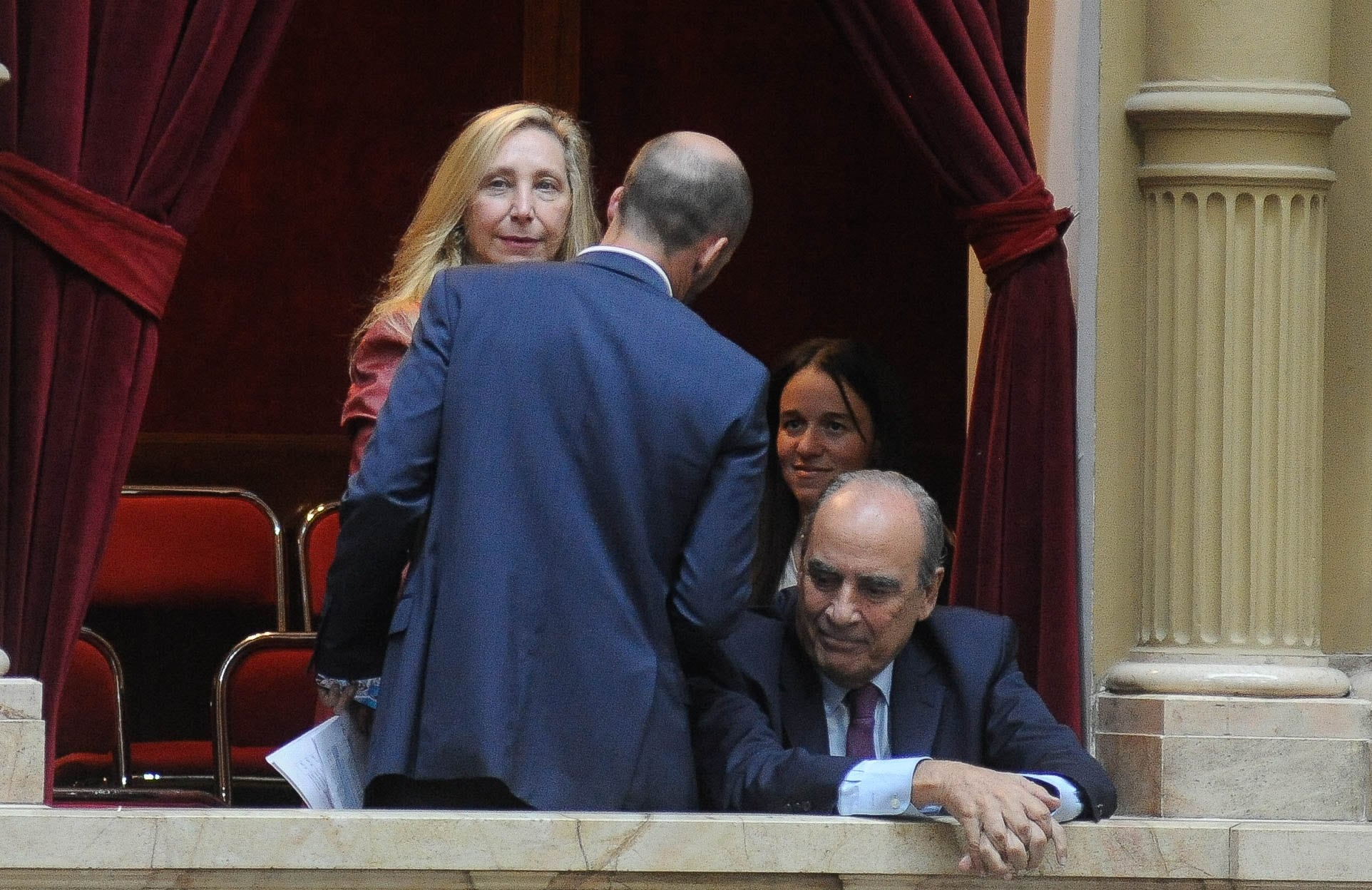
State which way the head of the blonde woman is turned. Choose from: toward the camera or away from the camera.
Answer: toward the camera

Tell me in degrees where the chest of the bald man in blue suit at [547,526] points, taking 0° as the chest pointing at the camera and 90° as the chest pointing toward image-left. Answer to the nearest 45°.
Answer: approximately 180°

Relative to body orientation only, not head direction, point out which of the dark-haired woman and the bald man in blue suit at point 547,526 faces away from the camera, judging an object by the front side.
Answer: the bald man in blue suit

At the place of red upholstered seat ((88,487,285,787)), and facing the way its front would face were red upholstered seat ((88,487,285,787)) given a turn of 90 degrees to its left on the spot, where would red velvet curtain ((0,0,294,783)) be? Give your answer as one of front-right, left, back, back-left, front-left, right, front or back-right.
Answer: right

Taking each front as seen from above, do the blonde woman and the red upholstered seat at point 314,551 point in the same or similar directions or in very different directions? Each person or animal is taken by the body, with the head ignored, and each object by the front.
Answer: same or similar directions

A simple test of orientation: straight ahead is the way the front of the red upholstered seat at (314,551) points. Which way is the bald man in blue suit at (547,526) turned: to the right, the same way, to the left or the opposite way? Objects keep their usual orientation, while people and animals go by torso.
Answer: the opposite way

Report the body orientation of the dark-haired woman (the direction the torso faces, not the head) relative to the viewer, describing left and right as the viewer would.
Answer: facing the viewer and to the left of the viewer

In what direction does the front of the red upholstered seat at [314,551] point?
toward the camera

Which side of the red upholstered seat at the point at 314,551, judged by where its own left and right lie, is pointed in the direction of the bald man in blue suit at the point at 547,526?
front

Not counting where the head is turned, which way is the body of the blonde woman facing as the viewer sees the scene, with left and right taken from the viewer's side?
facing the viewer

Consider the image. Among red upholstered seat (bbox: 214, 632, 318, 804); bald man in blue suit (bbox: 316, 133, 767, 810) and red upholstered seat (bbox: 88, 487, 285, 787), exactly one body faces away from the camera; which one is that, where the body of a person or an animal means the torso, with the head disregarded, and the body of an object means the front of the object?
the bald man in blue suit
